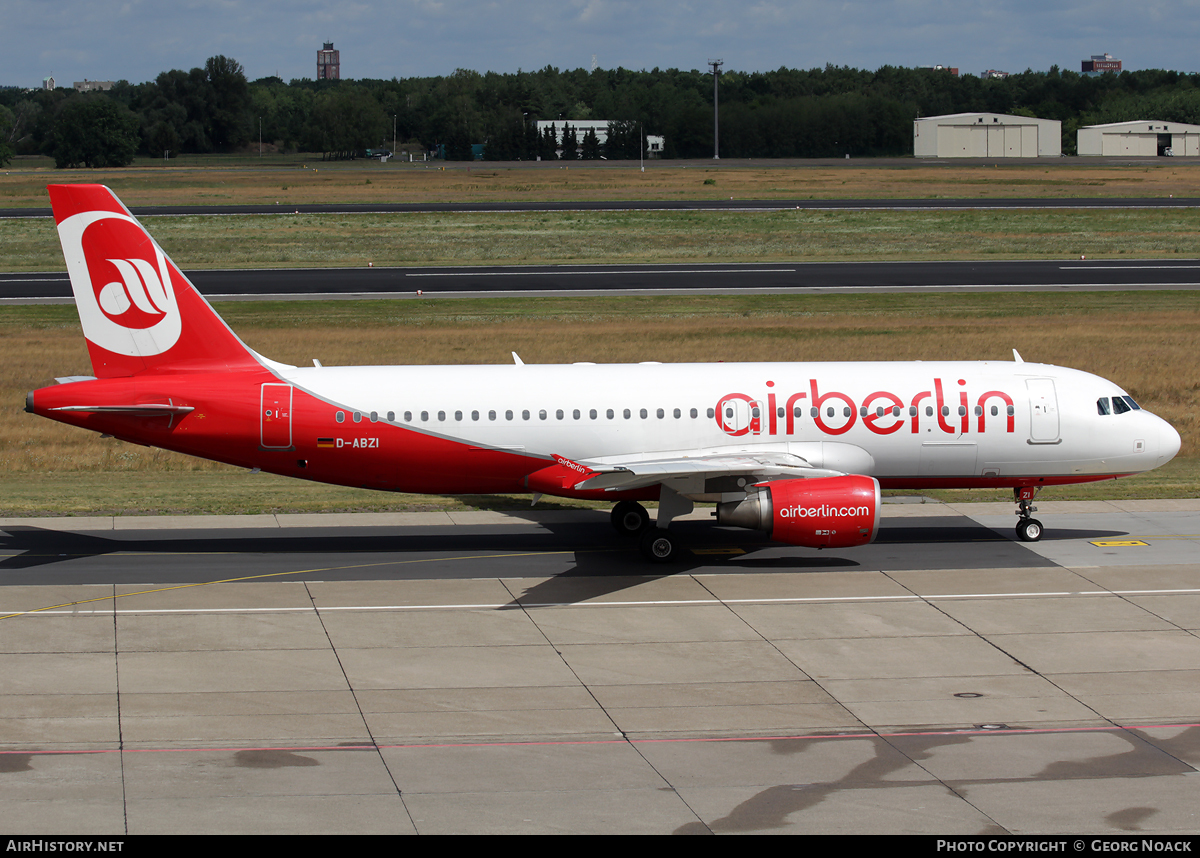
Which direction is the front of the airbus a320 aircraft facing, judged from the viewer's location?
facing to the right of the viewer
